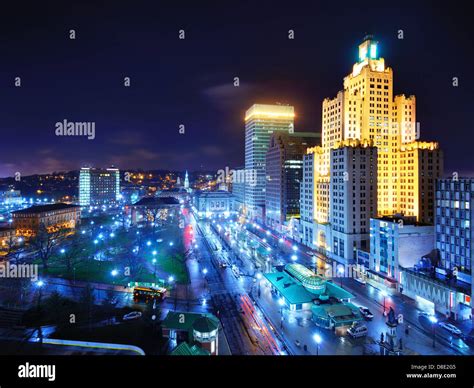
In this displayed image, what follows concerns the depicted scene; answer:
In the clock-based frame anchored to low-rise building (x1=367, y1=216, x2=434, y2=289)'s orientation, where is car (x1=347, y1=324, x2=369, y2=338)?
The car is roughly at 11 o'clock from the low-rise building.

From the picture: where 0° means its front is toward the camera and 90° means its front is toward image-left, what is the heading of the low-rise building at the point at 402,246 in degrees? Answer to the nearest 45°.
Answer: approximately 45°

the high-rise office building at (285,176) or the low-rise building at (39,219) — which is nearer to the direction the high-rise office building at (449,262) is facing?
the low-rise building

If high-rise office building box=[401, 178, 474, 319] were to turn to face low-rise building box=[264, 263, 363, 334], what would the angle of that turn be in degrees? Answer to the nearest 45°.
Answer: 0° — it already faces it

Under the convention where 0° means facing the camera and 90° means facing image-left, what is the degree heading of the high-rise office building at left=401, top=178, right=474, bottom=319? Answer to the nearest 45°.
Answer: approximately 45°
